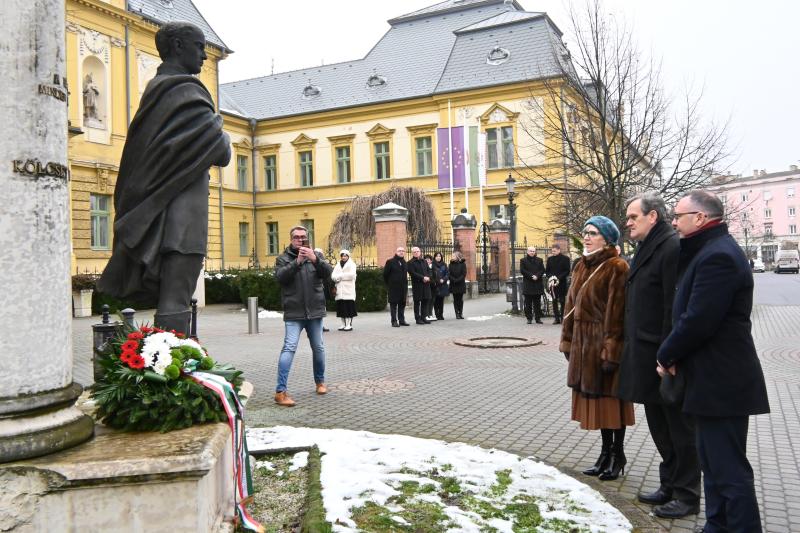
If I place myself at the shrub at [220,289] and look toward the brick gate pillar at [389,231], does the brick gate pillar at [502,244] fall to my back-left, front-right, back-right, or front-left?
front-left

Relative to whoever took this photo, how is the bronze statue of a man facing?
facing to the right of the viewer

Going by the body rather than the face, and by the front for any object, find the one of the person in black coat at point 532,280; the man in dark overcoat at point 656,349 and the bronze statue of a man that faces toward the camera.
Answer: the person in black coat

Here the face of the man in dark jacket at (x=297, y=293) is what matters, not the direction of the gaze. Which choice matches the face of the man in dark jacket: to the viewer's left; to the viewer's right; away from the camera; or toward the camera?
toward the camera

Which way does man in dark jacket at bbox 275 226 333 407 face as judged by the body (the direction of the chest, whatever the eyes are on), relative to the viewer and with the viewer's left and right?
facing the viewer

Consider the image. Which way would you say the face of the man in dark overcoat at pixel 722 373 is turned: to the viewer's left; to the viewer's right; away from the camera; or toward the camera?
to the viewer's left

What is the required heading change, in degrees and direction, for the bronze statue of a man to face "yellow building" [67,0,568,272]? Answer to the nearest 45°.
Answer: approximately 90° to its left

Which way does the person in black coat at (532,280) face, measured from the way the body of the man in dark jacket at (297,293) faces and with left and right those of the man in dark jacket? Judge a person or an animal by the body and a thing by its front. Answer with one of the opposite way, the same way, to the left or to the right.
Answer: the same way

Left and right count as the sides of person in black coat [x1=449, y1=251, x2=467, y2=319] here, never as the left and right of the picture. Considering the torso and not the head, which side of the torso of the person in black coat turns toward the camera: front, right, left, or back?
front

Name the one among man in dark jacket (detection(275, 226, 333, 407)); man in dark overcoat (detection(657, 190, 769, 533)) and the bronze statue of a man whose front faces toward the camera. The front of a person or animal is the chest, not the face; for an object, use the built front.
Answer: the man in dark jacket

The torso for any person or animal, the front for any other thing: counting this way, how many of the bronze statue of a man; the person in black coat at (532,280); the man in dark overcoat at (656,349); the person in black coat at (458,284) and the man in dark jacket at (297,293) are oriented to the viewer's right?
1

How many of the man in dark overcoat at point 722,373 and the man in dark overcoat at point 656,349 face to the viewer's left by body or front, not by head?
2

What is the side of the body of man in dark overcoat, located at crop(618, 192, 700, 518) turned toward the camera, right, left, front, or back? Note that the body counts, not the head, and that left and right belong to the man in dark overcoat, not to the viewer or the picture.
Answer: left

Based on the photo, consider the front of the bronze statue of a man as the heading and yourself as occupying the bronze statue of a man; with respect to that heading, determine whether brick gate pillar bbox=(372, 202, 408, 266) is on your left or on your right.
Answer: on your left

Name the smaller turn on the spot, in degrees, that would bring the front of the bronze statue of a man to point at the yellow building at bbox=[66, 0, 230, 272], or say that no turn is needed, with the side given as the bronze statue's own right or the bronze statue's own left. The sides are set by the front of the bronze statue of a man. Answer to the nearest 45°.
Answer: approximately 90° to the bronze statue's own left
